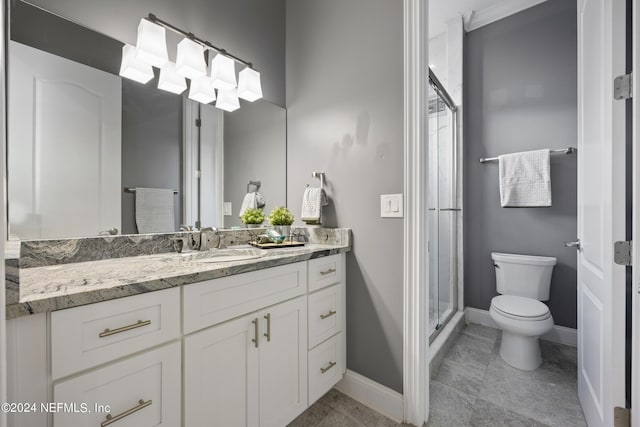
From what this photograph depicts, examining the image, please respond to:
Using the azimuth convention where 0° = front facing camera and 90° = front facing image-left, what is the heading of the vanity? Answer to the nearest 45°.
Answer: approximately 315°

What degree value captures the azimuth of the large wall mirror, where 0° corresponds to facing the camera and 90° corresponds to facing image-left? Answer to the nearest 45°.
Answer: approximately 315°

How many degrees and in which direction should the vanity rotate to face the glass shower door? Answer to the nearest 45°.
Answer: approximately 45° to its left

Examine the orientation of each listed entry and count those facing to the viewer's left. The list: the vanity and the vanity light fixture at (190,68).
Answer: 0

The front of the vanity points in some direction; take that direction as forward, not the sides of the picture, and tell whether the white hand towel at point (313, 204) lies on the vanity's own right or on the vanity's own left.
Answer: on the vanity's own left

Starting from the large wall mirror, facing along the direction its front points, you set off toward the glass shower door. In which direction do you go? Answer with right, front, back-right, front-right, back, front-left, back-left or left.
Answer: front-left

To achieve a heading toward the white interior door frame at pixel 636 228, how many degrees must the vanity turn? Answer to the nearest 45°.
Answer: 0° — it already faces it

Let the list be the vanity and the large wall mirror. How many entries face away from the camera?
0

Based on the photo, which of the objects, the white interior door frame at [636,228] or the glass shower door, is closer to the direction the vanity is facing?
the white interior door frame
